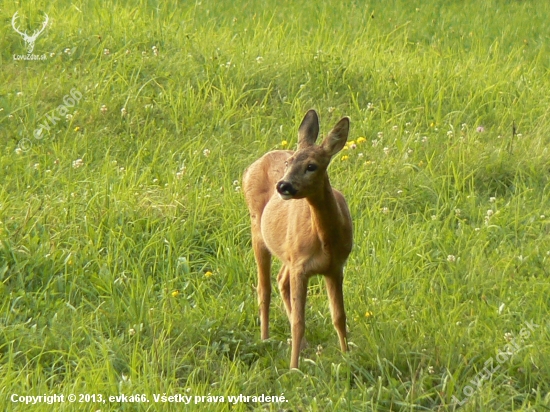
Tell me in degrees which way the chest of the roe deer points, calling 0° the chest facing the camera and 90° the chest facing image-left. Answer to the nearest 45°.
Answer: approximately 315°
